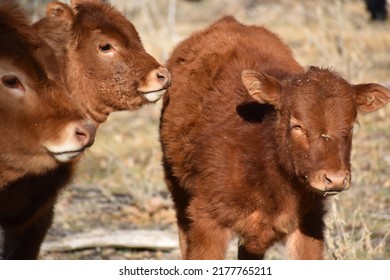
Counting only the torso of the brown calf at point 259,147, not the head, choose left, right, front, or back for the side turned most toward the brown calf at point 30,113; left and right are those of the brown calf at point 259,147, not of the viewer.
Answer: right

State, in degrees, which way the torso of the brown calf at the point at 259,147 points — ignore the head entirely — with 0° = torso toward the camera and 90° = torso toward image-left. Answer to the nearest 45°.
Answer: approximately 315°

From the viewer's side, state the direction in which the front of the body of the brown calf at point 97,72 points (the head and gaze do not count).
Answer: to the viewer's right
